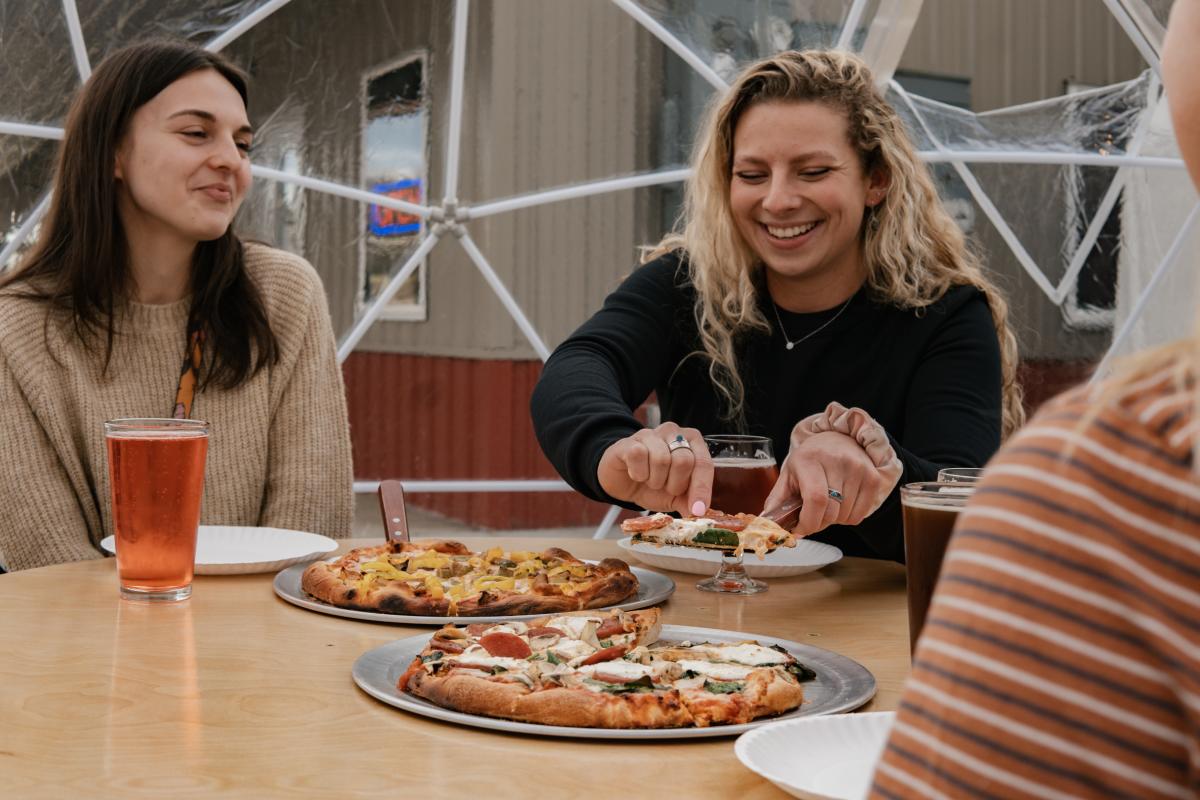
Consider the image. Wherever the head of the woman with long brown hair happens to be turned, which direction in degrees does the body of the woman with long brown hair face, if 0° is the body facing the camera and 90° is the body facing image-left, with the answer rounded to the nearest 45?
approximately 0°

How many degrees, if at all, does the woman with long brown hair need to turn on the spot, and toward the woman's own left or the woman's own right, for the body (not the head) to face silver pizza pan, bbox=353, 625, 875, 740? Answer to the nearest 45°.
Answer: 0° — they already face it

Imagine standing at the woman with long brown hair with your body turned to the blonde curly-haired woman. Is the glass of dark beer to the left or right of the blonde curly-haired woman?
right

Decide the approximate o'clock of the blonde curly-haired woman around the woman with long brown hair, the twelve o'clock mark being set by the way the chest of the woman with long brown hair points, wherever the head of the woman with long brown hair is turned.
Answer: The blonde curly-haired woman is roughly at 10 o'clock from the woman with long brown hair.

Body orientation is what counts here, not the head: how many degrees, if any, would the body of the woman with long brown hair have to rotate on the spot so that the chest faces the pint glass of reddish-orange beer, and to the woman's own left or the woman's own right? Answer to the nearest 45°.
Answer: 0° — they already face it
